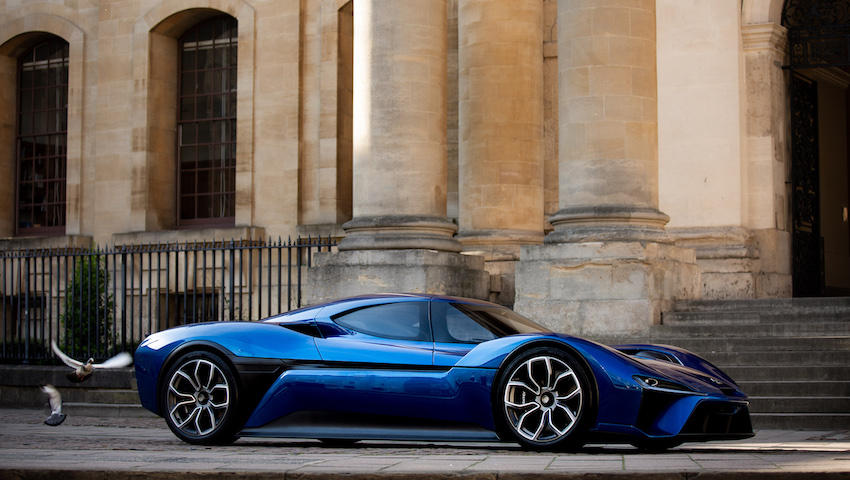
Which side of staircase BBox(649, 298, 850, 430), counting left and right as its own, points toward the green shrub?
right

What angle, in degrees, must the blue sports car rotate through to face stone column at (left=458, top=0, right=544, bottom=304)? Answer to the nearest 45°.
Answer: approximately 135° to its left

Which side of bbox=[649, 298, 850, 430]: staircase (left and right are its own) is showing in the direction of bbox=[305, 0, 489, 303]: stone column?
right

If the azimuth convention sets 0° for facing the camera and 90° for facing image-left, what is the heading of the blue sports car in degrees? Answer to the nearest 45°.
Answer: approximately 315°

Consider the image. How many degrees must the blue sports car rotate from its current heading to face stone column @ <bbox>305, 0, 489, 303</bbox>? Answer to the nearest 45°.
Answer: approximately 135° to its left

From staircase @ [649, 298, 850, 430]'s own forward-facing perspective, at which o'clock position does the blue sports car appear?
The blue sports car is roughly at 1 o'clock from the staircase.
